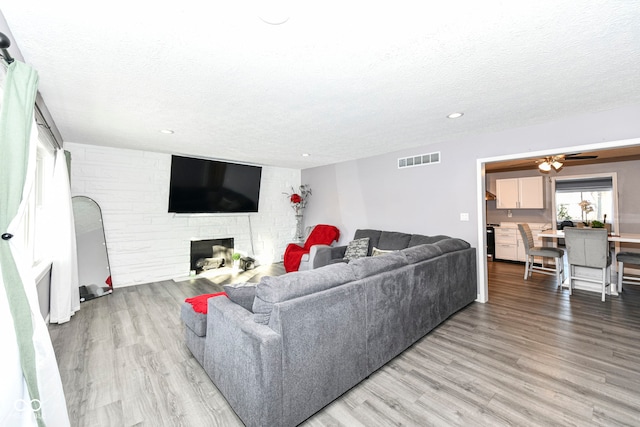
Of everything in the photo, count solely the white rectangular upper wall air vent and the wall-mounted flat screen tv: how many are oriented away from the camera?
0

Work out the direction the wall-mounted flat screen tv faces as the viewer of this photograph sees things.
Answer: facing the viewer and to the right of the viewer

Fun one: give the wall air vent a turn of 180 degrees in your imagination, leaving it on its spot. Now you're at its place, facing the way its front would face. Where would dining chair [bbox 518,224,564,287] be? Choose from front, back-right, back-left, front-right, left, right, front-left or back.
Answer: front

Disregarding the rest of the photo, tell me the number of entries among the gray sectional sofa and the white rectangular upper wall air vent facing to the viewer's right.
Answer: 0

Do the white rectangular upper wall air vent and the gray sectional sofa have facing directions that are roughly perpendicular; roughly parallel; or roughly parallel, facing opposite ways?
roughly perpendicular

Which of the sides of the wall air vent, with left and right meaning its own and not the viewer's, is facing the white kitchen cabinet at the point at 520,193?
back

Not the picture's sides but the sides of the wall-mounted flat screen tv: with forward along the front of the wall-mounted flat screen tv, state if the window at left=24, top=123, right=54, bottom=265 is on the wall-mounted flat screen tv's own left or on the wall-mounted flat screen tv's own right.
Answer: on the wall-mounted flat screen tv's own right

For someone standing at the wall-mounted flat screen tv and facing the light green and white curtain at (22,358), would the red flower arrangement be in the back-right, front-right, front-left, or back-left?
back-left

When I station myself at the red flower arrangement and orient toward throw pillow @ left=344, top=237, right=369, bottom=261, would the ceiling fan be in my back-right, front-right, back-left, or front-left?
front-left

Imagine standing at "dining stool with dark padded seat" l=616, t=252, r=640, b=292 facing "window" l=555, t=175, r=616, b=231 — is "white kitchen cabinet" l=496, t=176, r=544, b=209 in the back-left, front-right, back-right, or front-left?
front-left

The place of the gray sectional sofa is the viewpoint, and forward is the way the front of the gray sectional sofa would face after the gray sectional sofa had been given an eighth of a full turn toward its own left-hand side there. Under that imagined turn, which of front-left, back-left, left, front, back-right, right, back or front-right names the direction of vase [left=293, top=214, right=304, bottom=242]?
right

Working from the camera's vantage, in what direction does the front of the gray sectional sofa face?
facing away from the viewer and to the left of the viewer

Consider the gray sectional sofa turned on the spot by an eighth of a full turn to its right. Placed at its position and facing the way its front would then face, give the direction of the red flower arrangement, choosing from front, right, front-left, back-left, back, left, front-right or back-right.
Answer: front

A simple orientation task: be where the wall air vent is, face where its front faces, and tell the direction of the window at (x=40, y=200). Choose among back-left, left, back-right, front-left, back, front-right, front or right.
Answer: front

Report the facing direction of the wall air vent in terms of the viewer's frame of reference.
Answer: facing the viewer and to the left of the viewer
